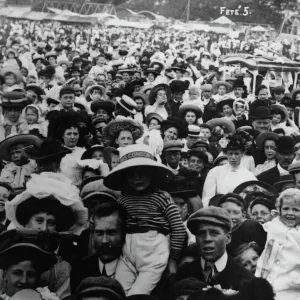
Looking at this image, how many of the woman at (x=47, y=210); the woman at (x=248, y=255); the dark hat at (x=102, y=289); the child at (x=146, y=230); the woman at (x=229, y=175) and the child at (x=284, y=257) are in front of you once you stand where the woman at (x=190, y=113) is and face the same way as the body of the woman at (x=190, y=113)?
6

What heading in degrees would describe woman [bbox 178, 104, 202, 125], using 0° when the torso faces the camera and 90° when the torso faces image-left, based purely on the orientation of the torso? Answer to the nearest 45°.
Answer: approximately 0°

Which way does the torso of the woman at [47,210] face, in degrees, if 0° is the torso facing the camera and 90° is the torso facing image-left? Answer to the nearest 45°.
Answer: approximately 0°

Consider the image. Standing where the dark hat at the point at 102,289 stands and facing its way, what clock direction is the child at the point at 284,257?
The child is roughly at 8 o'clock from the dark hat.

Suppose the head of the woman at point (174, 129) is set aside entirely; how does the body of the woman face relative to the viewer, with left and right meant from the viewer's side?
facing the viewer and to the left of the viewer

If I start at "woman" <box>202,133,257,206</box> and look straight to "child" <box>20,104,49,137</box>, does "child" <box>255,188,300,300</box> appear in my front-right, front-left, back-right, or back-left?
back-left

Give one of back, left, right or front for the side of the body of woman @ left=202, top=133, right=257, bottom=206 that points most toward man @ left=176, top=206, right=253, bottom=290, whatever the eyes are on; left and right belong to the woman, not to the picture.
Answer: front

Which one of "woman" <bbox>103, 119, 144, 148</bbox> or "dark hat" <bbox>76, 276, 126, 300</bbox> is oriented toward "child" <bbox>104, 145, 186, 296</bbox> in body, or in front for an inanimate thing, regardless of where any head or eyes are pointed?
the woman

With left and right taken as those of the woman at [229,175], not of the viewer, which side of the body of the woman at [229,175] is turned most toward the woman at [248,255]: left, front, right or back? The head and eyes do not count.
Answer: front
